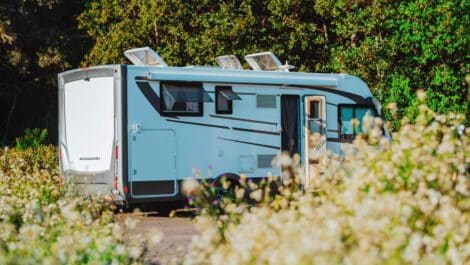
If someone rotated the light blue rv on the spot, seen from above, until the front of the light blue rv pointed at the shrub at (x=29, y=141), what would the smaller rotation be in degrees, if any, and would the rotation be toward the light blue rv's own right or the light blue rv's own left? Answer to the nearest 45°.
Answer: approximately 90° to the light blue rv's own left

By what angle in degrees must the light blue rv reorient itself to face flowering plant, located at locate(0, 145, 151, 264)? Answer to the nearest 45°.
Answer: approximately 135° to its right

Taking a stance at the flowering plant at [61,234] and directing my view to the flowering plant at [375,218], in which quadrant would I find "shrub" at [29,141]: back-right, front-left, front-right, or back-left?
back-left

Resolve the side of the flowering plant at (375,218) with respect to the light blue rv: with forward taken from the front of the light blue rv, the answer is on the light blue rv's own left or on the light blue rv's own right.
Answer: on the light blue rv's own right

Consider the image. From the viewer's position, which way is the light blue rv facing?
facing away from the viewer and to the right of the viewer
